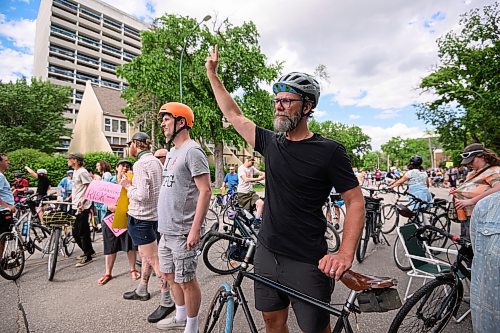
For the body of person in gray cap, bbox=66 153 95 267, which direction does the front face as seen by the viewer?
to the viewer's left

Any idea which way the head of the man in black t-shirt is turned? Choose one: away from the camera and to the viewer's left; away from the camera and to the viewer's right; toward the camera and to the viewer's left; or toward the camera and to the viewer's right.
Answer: toward the camera and to the viewer's left

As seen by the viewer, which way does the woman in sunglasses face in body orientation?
to the viewer's left

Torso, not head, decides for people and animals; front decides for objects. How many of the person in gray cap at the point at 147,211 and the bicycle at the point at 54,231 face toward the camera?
1

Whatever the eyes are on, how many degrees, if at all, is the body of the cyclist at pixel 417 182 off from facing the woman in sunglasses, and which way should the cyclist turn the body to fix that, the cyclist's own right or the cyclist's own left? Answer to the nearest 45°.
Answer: approximately 135° to the cyclist's own left

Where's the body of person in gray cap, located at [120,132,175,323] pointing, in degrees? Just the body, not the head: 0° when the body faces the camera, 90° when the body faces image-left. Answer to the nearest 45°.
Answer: approximately 90°

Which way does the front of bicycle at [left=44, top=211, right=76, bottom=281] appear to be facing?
toward the camera

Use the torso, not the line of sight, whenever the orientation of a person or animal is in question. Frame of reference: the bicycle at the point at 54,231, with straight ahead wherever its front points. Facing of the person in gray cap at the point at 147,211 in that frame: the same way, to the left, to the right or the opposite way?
to the right

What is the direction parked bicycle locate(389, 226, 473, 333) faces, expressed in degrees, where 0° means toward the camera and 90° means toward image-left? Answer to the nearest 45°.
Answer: approximately 45°
